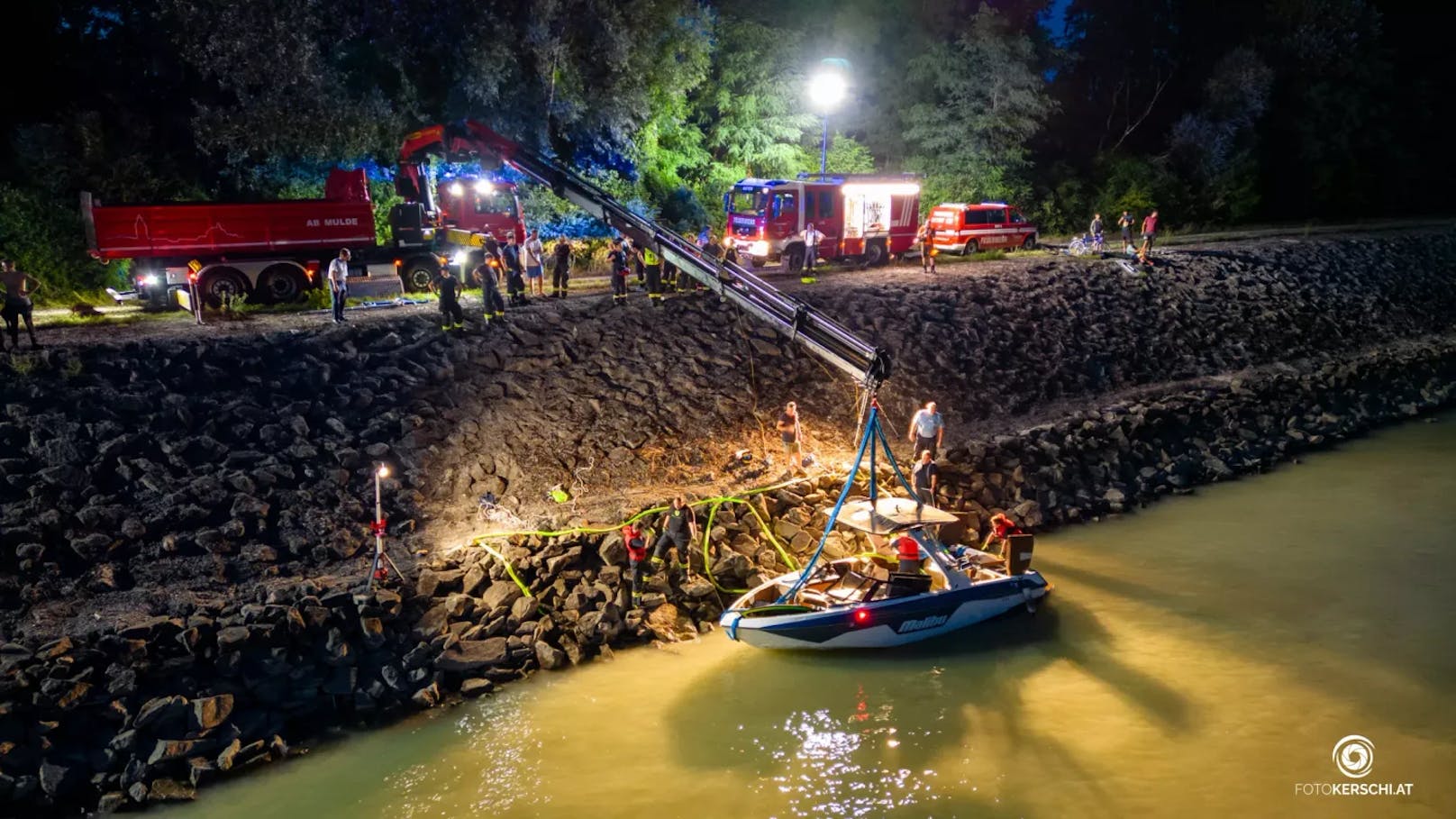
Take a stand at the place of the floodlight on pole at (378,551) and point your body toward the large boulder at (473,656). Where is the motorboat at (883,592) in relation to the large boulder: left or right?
left

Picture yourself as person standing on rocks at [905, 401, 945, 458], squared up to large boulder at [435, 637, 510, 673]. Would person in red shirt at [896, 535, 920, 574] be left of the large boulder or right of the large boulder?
left

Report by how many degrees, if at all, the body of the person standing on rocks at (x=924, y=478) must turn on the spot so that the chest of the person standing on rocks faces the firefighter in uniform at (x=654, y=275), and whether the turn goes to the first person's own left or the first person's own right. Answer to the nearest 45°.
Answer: approximately 135° to the first person's own right

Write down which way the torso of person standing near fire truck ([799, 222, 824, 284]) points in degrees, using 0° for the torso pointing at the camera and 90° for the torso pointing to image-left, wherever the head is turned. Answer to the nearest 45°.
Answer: approximately 0°

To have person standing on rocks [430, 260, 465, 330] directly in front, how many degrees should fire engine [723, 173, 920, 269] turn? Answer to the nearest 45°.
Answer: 0° — it already faces them

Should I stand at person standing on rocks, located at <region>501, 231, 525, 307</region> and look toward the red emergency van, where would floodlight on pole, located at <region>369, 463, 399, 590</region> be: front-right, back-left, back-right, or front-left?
back-right

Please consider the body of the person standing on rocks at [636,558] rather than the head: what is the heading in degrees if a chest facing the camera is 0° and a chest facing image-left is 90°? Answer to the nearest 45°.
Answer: approximately 270°

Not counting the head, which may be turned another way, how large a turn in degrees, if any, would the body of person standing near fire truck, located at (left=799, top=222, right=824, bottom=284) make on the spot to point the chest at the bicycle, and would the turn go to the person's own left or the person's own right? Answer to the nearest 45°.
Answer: approximately 135° to the person's own left
